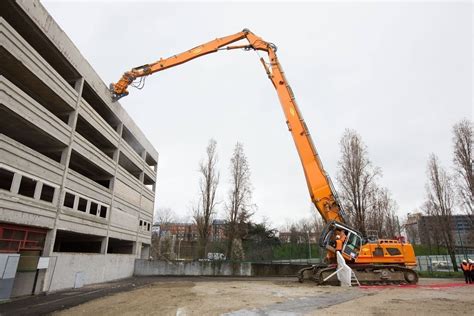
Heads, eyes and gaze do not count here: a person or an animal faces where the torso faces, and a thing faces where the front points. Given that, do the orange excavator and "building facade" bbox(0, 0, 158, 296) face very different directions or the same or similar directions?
very different directions

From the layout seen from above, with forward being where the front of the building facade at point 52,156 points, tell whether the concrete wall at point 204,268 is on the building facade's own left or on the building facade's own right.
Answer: on the building facade's own left

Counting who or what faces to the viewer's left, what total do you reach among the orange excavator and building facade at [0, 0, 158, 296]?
1

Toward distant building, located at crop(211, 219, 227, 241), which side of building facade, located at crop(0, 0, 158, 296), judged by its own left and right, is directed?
left

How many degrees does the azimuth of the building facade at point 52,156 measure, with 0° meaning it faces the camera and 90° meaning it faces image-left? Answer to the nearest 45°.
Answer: approximately 315°

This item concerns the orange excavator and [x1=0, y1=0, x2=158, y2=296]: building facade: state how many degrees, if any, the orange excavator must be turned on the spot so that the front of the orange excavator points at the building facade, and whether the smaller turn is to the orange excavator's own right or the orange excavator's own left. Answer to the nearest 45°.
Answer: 0° — it already faces it

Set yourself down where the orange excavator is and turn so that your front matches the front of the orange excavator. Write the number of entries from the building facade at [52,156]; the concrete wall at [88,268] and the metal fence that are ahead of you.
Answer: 2

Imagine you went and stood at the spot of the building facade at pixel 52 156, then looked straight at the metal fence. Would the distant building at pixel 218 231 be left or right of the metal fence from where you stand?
left

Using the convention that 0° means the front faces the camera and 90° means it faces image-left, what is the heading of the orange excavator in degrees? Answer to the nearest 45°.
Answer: approximately 90°

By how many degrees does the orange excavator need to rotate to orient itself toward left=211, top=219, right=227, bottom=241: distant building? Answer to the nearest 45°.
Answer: approximately 45° to its right
